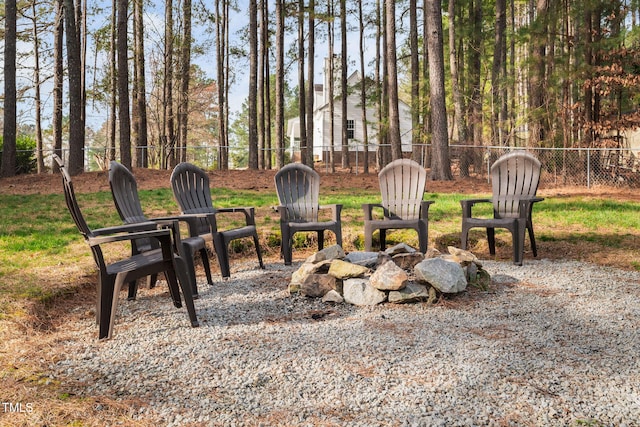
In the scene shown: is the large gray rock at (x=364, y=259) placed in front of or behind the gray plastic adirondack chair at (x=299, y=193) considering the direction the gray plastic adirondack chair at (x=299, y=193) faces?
in front

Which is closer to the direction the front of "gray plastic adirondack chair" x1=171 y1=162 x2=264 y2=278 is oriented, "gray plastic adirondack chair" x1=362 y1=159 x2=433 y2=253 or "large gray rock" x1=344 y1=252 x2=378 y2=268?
the large gray rock

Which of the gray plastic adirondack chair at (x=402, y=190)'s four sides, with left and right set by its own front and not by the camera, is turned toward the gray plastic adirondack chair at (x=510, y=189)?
left

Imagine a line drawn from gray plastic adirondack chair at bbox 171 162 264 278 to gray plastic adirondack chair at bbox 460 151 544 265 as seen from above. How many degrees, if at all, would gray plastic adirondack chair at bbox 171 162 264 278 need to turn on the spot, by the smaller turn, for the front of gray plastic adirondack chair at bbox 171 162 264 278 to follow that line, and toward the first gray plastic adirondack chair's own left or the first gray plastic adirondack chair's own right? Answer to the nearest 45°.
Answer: approximately 45° to the first gray plastic adirondack chair's own left

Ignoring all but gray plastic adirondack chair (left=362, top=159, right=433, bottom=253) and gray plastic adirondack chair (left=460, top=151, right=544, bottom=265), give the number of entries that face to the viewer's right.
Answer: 0

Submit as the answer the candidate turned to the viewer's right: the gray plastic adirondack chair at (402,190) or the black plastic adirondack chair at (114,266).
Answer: the black plastic adirondack chair

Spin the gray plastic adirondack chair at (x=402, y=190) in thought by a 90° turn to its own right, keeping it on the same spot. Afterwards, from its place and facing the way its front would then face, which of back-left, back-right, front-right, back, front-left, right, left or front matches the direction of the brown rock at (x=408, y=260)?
left

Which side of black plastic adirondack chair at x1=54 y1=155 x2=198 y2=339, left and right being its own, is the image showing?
right

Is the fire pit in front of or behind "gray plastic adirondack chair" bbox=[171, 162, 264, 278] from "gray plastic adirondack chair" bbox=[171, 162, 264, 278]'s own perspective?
in front

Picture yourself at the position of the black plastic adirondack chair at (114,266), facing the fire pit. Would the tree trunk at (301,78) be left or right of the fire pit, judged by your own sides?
left

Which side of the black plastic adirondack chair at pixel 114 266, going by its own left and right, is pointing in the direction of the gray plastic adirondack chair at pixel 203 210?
left

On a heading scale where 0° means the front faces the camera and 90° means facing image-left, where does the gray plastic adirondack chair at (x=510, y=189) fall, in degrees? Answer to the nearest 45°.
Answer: approximately 45°

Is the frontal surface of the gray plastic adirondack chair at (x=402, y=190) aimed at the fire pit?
yes

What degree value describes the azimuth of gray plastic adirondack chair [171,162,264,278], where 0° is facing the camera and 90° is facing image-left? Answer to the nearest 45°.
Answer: approximately 315°
